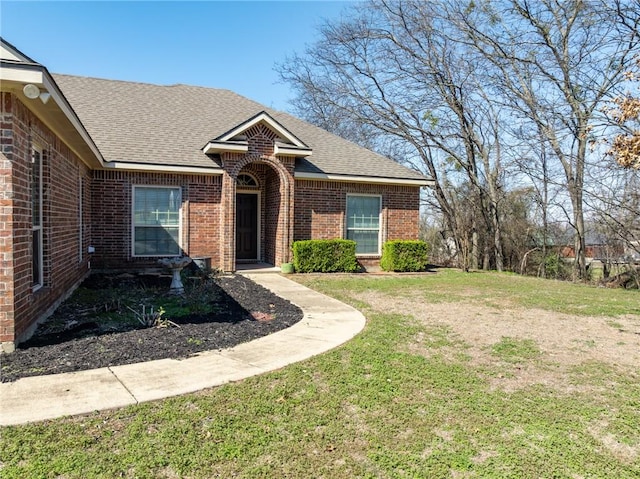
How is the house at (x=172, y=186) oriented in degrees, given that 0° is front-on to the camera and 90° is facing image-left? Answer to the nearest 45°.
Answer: approximately 0°

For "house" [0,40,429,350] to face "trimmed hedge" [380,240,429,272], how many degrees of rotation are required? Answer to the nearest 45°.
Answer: approximately 90° to its left
